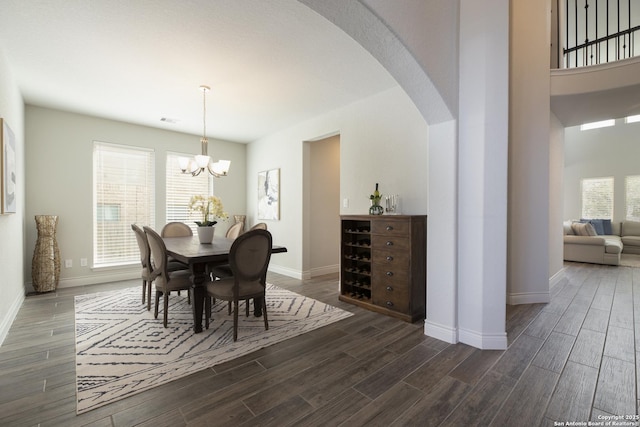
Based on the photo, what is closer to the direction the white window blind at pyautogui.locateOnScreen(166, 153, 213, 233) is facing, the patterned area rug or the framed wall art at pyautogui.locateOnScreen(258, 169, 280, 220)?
the patterned area rug

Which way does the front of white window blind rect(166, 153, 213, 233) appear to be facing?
toward the camera

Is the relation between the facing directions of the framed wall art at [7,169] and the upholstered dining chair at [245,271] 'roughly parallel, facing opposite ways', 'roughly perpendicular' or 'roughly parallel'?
roughly perpendicular

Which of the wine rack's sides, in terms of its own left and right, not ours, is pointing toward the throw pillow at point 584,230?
back

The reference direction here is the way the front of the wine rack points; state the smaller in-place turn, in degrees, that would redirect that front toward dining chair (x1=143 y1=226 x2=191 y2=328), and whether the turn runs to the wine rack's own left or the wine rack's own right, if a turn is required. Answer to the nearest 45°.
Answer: approximately 45° to the wine rack's own right

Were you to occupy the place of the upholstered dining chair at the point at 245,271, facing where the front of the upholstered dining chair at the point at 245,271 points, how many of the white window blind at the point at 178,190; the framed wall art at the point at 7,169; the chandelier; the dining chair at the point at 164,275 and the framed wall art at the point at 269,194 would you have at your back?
0

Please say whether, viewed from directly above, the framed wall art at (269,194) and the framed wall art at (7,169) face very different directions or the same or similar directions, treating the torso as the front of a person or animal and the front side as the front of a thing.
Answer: very different directions

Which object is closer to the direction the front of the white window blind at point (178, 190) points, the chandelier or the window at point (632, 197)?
the chandelier

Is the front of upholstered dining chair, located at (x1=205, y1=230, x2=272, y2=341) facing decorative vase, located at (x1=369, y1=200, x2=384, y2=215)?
no

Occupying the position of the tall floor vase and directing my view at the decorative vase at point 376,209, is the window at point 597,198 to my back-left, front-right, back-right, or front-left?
front-left

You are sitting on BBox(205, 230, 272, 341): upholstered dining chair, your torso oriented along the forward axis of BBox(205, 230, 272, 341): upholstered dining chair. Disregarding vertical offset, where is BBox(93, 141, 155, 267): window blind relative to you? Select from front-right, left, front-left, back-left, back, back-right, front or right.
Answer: front

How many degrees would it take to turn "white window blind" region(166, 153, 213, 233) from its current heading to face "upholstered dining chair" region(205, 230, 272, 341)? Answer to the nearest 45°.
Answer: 0° — it already faces it

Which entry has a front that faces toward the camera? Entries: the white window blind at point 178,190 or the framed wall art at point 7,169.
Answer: the white window blind

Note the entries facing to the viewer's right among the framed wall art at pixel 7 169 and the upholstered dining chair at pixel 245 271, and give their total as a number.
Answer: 1

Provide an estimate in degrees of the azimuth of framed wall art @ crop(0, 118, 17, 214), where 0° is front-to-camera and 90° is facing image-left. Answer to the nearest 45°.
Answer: approximately 270°

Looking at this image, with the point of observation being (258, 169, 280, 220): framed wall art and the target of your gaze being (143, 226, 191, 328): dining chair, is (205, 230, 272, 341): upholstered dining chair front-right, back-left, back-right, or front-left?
front-left

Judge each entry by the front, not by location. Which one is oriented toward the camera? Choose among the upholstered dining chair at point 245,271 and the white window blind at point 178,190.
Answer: the white window blind

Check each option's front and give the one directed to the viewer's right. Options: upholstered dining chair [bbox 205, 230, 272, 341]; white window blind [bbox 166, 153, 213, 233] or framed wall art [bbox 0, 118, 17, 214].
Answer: the framed wall art

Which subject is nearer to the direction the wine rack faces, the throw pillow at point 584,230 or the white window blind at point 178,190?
the white window blind
